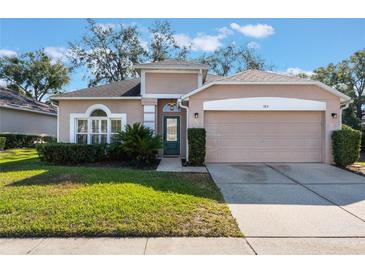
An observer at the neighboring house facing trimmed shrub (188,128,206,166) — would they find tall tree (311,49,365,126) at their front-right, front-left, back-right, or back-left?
front-left

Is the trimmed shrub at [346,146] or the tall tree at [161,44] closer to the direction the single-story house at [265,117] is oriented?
the trimmed shrub

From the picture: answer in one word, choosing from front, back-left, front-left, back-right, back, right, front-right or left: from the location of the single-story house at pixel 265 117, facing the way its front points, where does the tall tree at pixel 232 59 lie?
back

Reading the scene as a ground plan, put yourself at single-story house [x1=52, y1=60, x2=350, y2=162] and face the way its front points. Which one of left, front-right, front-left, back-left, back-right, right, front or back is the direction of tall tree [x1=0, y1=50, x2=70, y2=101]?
back-right

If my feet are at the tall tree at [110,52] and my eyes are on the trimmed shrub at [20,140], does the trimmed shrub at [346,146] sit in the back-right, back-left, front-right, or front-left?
front-left

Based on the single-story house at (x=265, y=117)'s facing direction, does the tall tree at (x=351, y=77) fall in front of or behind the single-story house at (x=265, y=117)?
behind

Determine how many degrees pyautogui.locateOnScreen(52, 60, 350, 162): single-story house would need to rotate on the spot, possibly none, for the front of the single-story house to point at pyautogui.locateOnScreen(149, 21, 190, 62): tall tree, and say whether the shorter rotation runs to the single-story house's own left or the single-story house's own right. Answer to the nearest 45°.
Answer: approximately 135° to the single-story house's own right

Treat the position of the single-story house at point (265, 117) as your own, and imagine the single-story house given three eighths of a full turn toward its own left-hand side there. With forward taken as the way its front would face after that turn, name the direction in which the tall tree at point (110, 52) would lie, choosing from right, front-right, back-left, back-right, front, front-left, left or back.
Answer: left

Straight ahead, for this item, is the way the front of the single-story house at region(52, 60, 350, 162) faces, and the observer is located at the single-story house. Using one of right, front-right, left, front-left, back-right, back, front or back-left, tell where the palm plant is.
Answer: right

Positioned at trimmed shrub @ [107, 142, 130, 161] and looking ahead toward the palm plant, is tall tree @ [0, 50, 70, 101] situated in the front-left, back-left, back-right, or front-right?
back-left

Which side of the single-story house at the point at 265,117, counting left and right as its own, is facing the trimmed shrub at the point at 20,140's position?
right

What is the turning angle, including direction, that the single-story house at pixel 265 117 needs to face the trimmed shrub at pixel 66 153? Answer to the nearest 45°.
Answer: approximately 90° to its right

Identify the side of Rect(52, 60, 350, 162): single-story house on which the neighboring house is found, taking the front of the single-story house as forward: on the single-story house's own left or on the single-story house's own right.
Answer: on the single-story house's own right

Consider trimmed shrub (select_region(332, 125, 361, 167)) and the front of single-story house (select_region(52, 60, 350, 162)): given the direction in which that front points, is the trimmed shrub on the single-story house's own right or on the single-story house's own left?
on the single-story house's own left

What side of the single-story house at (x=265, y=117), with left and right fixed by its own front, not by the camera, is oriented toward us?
front

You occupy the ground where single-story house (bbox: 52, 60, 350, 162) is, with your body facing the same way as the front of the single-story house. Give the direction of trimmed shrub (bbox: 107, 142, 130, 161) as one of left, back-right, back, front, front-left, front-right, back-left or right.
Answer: right
